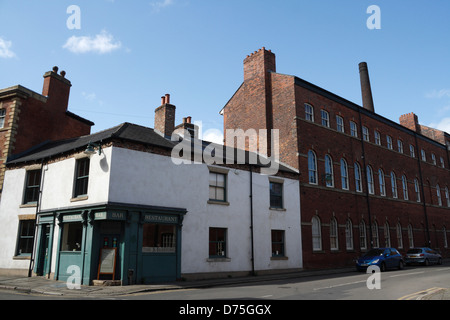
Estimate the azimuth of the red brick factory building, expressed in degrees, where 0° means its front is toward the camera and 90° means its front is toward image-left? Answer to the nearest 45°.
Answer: approximately 315°

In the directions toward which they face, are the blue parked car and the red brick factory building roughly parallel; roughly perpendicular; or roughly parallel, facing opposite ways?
roughly perpendicular

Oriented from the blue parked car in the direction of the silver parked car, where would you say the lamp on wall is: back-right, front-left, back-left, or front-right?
back-left
